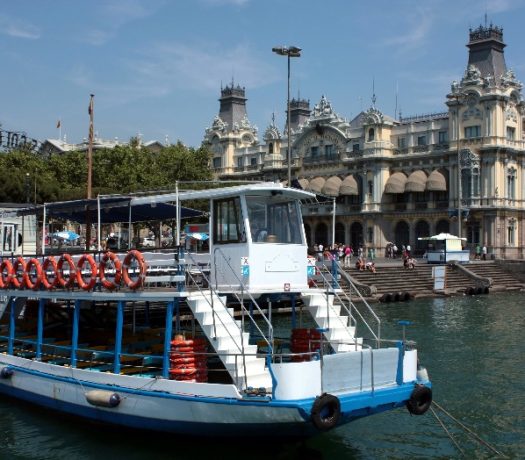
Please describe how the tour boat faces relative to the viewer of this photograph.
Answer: facing the viewer and to the right of the viewer
